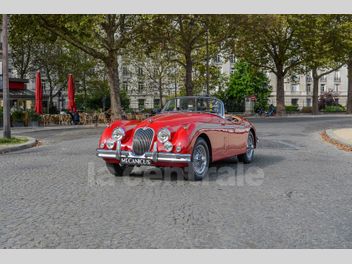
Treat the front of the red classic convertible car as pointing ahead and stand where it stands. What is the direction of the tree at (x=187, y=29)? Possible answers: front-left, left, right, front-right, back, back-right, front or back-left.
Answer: back-right

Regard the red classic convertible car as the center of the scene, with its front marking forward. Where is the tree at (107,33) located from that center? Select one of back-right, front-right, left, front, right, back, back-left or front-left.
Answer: back-right

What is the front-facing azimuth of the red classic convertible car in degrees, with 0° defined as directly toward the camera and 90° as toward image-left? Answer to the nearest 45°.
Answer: approximately 45°

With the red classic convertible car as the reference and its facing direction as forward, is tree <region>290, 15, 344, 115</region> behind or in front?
behind

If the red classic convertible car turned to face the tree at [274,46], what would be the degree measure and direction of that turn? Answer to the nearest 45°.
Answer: approximately 135° to its right

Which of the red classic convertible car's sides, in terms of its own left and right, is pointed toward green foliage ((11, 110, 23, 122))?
right

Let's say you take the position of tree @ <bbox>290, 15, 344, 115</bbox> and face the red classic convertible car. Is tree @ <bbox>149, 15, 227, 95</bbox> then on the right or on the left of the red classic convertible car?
right
